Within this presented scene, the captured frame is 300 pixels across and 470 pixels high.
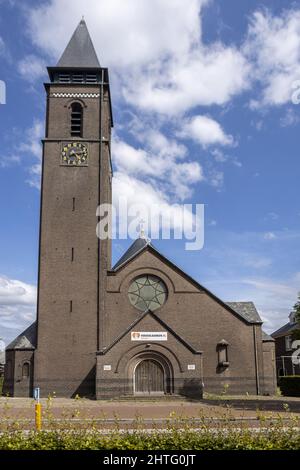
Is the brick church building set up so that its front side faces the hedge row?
yes

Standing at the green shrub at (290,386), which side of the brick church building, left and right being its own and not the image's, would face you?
left

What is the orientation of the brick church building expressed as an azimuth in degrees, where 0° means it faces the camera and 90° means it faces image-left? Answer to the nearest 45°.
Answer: approximately 0°

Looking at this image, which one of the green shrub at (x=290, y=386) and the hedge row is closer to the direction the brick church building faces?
the hedge row
